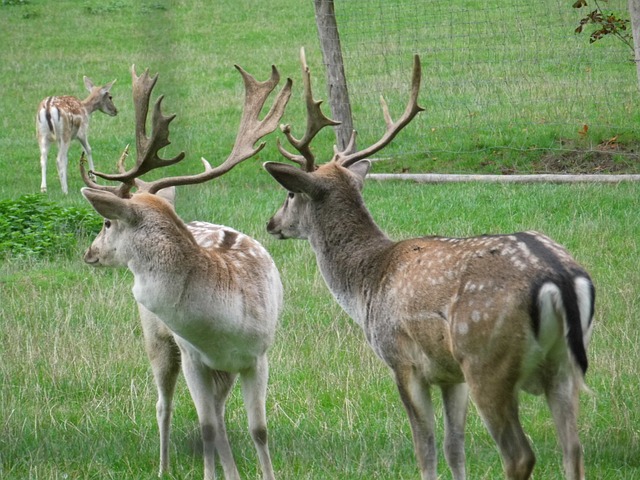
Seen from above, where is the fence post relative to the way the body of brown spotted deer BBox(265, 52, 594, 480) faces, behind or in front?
in front

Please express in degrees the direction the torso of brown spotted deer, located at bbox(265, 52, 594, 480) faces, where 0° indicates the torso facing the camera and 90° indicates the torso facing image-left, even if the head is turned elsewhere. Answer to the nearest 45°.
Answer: approximately 135°

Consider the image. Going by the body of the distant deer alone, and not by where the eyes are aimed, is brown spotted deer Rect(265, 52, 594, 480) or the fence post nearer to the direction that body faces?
the fence post

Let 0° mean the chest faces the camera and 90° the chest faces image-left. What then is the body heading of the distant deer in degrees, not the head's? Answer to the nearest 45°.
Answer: approximately 225°

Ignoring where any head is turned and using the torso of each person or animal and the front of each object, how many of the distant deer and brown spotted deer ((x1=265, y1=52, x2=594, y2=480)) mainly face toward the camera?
0

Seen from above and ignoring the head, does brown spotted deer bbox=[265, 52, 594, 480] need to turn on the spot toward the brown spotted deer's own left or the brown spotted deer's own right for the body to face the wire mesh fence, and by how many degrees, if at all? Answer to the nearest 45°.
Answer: approximately 45° to the brown spotted deer's own right

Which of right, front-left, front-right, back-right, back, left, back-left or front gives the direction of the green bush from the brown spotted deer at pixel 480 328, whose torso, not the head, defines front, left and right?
front

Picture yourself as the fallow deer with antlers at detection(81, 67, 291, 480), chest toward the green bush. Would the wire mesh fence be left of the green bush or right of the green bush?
right

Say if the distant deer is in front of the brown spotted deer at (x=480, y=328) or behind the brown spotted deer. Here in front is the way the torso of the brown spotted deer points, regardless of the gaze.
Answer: in front

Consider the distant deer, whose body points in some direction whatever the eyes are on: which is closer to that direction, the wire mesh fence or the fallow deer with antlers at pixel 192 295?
the wire mesh fence

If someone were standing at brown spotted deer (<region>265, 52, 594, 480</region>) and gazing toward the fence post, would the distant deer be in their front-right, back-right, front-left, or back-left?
front-left

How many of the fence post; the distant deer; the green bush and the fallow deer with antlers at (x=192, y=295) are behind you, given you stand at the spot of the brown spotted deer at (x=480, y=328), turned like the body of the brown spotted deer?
0

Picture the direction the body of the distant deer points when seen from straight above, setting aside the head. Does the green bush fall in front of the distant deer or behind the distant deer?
behind

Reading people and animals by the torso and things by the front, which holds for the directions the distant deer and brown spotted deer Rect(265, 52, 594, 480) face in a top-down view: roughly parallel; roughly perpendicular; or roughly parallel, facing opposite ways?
roughly perpendicular
